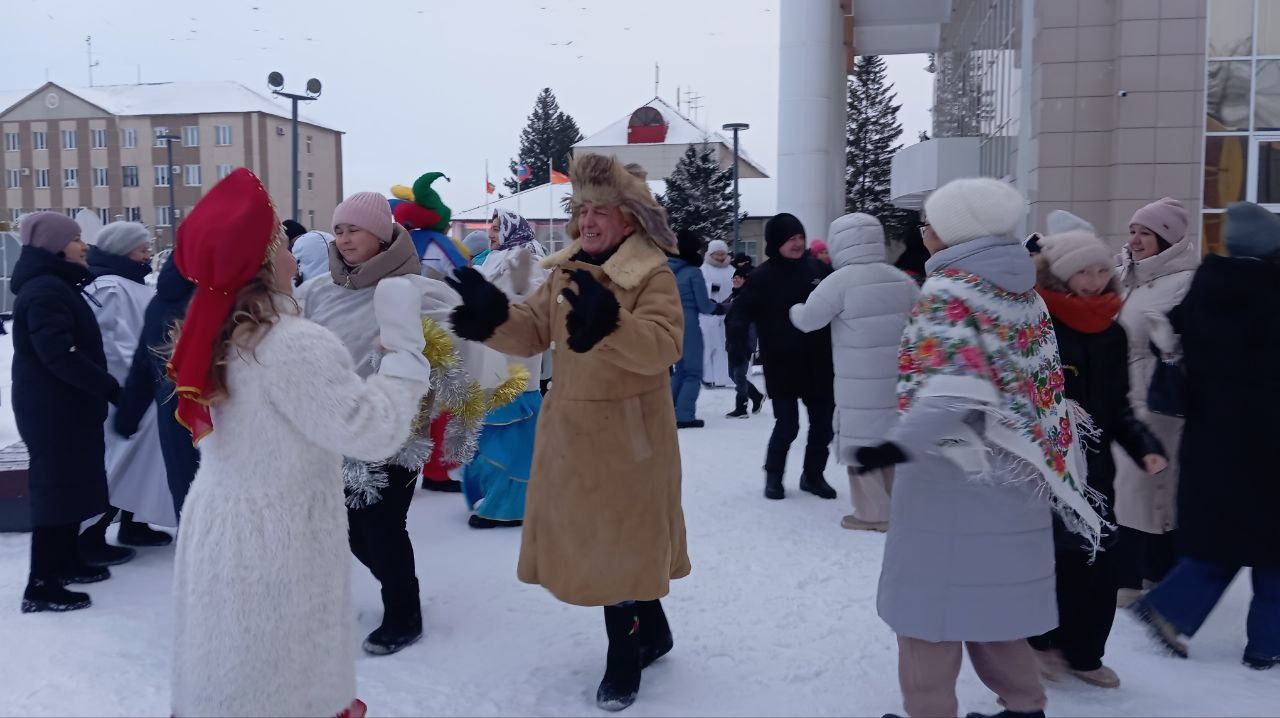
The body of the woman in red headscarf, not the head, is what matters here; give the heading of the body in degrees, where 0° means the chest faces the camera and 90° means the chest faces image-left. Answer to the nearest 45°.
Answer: approximately 225°

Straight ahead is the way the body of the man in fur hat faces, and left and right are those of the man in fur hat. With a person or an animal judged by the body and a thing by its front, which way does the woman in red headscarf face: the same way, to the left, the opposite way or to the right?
the opposite way

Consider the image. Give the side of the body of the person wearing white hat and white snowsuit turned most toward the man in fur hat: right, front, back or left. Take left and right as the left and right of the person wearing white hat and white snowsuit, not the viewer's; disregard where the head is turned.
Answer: front

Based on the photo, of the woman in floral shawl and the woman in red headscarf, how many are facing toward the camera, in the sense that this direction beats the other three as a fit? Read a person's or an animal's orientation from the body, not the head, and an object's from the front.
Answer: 0

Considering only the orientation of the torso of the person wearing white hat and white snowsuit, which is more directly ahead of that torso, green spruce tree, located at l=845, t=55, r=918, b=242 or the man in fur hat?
the man in fur hat

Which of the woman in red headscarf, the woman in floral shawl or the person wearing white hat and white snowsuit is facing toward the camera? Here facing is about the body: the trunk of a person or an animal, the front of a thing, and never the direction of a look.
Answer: the person wearing white hat and white snowsuit

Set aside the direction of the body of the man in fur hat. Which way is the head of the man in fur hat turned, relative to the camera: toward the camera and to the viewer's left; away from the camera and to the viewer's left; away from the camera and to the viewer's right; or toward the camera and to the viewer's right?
toward the camera and to the viewer's left

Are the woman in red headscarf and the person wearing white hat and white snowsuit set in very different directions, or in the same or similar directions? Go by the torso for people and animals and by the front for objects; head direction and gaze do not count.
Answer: very different directions

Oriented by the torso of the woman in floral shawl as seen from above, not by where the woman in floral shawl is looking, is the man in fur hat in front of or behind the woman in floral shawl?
in front

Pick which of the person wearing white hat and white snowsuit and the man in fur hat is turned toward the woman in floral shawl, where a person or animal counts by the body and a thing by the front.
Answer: the person wearing white hat and white snowsuit

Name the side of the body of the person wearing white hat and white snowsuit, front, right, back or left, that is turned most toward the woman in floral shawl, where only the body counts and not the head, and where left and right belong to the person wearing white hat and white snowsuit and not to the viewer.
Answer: front

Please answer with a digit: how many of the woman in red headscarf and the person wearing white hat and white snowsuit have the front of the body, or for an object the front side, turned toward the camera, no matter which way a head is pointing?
1
